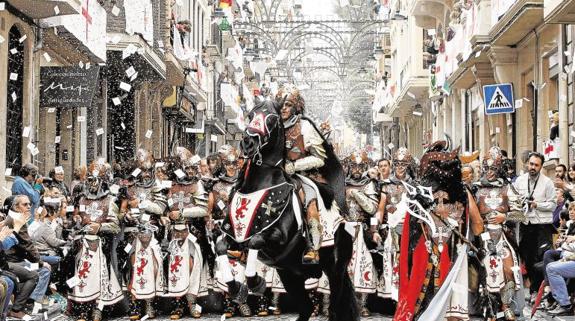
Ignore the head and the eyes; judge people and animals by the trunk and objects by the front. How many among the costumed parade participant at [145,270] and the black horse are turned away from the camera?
0

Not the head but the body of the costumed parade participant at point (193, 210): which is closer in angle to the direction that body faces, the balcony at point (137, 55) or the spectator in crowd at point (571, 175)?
the spectator in crowd

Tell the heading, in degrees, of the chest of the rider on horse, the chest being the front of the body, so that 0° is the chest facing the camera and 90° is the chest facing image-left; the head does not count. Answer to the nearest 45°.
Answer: approximately 45°

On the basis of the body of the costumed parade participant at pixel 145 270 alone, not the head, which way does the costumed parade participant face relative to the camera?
toward the camera

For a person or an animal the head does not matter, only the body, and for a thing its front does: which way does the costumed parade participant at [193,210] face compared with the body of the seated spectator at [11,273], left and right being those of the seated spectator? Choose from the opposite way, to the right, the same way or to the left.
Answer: to the right

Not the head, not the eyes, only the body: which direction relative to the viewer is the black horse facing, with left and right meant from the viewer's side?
facing the viewer and to the left of the viewer

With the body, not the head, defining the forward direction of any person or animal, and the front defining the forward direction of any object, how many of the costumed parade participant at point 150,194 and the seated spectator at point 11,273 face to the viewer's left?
0

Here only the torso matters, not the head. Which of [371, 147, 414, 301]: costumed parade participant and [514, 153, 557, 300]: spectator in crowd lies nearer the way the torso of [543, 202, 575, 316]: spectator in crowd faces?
the costumed parade participant

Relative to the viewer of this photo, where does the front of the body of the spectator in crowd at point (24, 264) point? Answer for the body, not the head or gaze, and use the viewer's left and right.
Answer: facing to the right of the viewer
